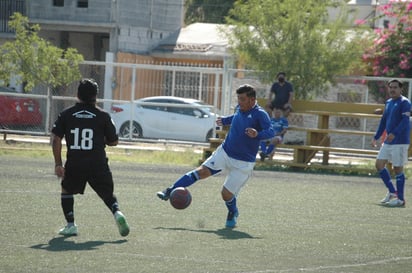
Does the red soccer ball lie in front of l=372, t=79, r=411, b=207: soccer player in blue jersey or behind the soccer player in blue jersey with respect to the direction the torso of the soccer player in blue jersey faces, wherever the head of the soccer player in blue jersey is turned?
in front

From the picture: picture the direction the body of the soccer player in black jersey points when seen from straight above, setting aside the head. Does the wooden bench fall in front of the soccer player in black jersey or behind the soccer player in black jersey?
in front

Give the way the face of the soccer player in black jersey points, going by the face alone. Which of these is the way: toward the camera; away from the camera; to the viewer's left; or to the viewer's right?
away from the camera

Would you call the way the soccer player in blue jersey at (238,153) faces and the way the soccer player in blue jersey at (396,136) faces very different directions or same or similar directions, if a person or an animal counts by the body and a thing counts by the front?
same or similar directions

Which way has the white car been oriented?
to the viewer's right

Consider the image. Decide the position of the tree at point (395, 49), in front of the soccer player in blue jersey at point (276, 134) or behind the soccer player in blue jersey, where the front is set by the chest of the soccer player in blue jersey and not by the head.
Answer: behind

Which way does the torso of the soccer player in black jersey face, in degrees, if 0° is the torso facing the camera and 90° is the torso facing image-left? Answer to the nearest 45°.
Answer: approximately 180°

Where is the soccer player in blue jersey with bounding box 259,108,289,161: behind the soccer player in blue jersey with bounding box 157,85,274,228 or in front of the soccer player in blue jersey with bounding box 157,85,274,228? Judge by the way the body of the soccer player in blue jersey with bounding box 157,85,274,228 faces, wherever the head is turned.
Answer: behind

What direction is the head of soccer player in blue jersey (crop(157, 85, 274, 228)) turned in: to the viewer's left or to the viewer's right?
to the viewer's left

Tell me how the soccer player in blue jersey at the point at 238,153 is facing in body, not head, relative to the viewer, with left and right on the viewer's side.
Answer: facing the viewer and to the left of the viewer

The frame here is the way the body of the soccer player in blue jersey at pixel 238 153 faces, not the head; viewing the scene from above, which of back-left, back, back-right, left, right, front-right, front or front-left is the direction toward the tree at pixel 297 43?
back-right

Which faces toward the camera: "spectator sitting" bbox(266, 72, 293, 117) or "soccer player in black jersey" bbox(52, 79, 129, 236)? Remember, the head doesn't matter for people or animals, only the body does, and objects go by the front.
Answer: the spectator sitting

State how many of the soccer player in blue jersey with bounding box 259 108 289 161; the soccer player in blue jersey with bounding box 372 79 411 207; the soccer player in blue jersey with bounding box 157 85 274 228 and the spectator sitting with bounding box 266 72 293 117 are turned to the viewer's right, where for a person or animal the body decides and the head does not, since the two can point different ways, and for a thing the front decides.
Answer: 0

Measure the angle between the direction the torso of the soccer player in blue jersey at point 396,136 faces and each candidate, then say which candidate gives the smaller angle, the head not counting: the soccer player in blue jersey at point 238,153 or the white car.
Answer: the soccer player in blue jersey

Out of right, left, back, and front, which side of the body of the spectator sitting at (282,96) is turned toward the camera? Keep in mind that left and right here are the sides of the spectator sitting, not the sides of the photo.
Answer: front
